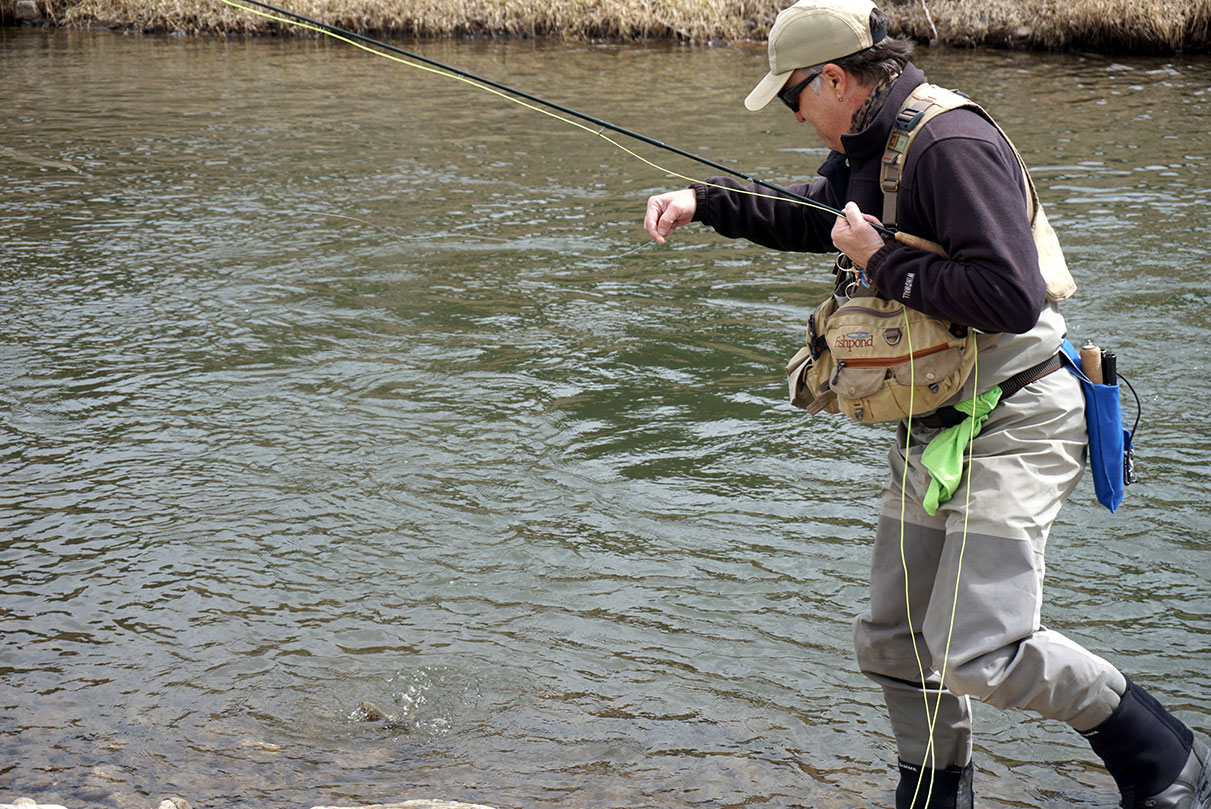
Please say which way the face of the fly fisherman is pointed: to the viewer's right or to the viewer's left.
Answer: to the viewer's left

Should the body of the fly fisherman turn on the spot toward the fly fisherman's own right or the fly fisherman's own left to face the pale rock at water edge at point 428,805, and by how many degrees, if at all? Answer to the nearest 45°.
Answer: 0° — they already face it

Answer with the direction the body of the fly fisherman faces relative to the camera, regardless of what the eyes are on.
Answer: to the viewer's left
